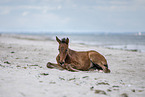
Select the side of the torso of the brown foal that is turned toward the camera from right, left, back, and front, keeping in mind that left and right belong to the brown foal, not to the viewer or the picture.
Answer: left
